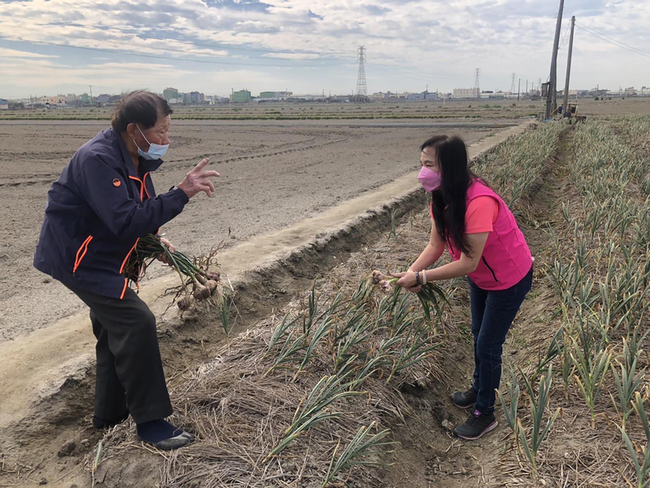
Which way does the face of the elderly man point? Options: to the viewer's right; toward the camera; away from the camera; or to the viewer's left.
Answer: to the viewer's right

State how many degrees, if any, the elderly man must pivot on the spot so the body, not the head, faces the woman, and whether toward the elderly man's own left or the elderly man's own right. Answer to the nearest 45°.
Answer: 0° — they already face them

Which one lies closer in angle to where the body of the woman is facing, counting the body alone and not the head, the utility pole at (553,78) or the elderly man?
the elderly man

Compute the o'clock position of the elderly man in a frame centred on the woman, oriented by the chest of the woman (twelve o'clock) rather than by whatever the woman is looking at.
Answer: The elderly man is roughly at 11 o'clock from the woman.

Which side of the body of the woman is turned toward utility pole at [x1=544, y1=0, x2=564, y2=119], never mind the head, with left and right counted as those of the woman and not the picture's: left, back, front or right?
right

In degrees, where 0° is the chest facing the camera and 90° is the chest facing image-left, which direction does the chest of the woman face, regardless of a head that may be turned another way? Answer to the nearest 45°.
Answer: approximately 90°

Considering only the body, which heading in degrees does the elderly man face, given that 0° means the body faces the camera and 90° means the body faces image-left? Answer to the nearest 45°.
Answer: approximately 270°

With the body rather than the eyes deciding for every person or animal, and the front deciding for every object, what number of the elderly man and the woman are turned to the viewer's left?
1
